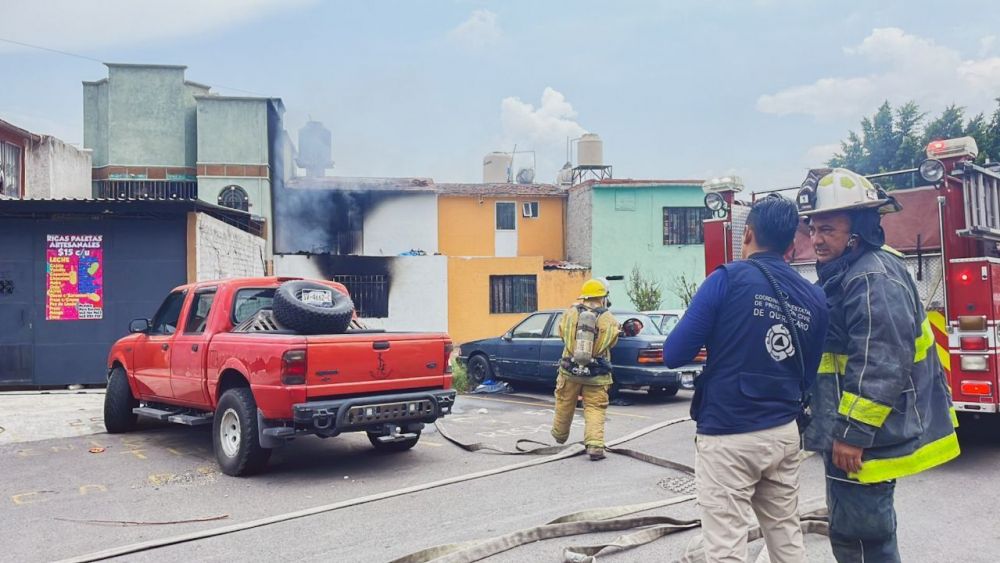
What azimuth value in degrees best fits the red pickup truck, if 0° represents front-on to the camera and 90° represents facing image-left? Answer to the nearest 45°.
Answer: approximately 135°

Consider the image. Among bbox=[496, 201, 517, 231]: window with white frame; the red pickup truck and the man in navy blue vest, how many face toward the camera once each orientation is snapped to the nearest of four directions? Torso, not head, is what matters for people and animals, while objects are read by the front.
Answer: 1

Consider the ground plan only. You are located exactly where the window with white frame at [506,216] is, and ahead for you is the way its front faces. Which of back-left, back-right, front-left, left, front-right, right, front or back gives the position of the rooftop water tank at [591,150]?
back-left

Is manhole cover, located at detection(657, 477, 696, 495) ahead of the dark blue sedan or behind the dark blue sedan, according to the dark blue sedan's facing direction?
behind

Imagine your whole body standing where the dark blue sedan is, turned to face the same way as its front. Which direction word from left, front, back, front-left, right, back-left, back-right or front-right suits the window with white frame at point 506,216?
front-right

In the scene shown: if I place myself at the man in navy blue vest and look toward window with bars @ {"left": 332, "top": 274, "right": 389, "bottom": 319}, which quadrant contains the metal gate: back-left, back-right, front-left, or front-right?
front-left

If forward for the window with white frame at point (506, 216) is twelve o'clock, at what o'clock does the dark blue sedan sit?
The dark blue sedan is roughly at 12 o'clock from the window with white frame.

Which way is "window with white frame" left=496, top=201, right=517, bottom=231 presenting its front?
toward the camera

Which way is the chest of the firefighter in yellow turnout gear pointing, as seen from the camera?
away from the camera

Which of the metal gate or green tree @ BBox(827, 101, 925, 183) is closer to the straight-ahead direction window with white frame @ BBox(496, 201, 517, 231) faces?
the metal gate

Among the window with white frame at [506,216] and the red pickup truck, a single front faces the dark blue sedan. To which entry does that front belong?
the window with white frame

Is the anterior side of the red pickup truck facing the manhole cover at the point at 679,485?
no

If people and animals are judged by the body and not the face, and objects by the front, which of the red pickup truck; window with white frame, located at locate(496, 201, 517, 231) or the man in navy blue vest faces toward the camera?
the window with white frame

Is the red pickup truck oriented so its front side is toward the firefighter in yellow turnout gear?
no

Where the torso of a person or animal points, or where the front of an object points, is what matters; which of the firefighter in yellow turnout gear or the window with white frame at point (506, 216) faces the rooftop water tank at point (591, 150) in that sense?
the firefighter in yellow turnout gear
